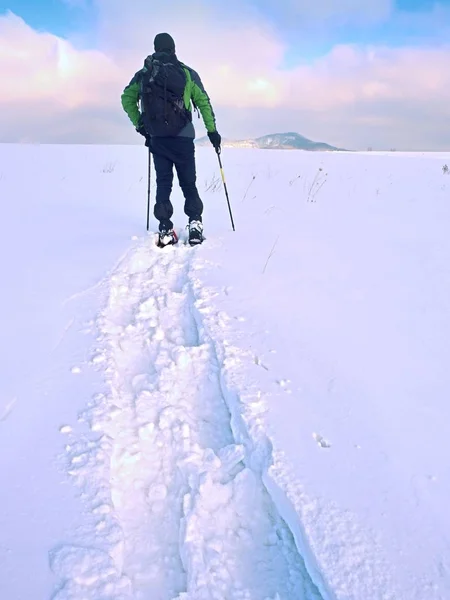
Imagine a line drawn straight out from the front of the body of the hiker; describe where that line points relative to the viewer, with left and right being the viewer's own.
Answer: facing away from the viewer
